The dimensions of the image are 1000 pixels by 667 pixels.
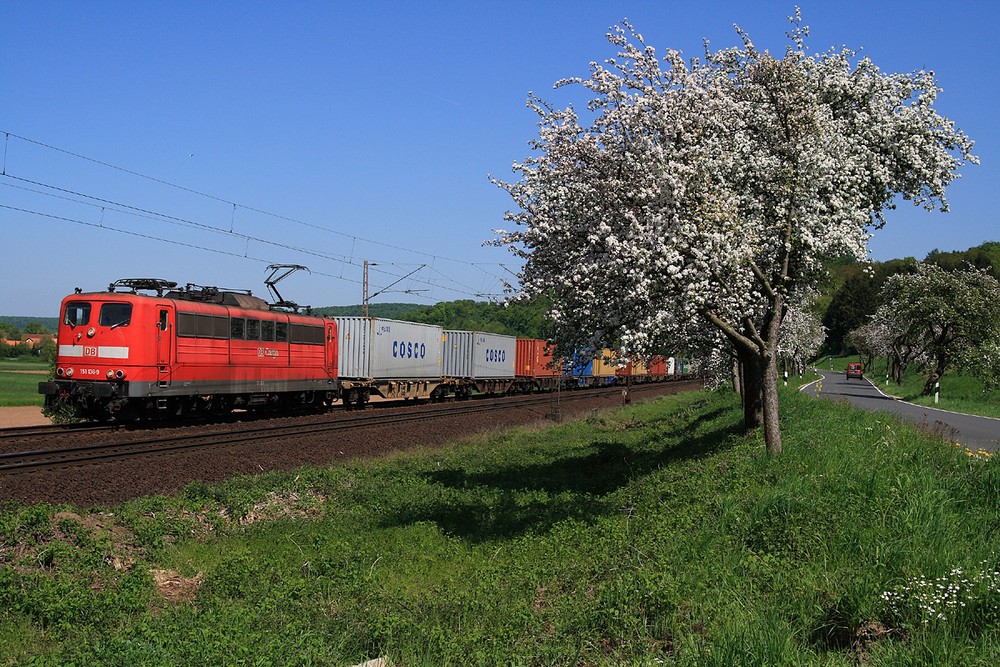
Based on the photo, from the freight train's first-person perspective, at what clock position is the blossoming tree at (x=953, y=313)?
The blossoming tree is roughly at 7 o'clock from the freight train.

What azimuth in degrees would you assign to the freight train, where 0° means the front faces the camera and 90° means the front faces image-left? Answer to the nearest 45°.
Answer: approximately 45°

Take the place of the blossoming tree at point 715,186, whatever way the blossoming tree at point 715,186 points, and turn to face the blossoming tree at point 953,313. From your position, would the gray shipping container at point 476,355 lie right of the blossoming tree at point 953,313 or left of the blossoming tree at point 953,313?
left

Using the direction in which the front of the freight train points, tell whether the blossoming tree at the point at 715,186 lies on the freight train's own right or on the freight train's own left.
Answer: on the freight train's own left
